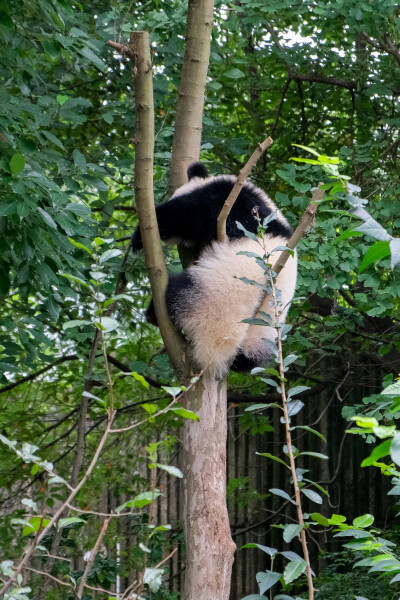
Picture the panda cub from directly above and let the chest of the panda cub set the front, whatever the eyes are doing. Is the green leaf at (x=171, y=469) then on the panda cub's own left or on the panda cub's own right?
on the panda cub's own left

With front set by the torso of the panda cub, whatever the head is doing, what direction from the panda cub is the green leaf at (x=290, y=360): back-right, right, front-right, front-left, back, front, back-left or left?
back-left

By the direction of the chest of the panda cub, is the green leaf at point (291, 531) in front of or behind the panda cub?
behind

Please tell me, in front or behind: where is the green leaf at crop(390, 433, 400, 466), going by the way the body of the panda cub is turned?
behind

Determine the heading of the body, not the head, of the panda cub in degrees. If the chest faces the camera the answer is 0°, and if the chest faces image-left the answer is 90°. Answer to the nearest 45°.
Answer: approximately 135°
